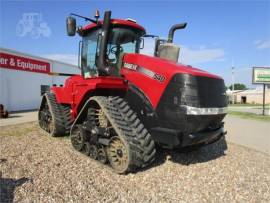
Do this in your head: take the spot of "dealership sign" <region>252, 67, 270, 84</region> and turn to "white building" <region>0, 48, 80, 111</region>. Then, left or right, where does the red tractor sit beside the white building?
left

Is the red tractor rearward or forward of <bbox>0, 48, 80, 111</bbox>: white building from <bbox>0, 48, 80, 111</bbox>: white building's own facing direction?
forward

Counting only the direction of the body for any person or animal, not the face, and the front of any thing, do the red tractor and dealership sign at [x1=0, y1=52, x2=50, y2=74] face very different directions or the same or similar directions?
same or similar directions

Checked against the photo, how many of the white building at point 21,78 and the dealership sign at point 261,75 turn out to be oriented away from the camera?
0

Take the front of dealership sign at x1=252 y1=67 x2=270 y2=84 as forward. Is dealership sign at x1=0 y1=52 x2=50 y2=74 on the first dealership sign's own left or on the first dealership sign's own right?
on the first dealership sign's own right

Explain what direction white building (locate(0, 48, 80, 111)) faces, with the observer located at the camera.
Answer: facing the viewer and to the right of the viewer

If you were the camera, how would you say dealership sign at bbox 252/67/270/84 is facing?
facing the viewer

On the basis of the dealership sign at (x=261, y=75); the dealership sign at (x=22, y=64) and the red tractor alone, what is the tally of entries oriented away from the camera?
0

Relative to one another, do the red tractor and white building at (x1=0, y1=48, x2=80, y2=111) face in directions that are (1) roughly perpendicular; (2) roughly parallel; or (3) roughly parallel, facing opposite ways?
roughly parallel

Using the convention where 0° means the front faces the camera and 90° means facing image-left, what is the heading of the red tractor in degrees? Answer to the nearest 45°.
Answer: approximately 315°

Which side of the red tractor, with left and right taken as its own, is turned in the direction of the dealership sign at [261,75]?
left

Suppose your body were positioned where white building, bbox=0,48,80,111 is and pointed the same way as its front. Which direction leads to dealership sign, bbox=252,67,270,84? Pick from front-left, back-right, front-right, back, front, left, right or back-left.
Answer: front-left

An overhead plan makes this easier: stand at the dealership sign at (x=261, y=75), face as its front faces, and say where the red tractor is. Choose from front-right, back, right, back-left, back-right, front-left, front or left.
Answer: front

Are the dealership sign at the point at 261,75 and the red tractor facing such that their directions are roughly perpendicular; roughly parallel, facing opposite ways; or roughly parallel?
roughly perpendicular

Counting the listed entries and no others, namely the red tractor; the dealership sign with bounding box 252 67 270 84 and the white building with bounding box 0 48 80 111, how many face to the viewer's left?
0
